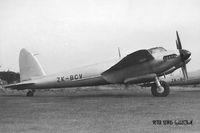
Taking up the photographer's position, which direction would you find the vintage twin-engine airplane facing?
facing to the right of the viewer
